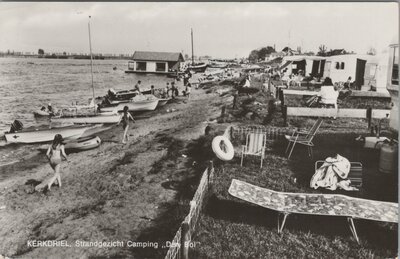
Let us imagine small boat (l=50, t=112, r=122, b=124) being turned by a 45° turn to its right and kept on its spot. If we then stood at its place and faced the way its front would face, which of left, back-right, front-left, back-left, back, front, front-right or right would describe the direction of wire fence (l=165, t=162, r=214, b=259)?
front-right

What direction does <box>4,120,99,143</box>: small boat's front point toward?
to the viewer's right

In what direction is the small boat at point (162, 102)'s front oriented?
to the viewer's right

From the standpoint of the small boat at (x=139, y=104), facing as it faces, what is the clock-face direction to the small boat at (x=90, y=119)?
the small boat at (x=90, y=119) is roughly at 4 o'clock from the small boat at (x=139, y=104).

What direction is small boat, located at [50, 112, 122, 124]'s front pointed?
to the viewer's right

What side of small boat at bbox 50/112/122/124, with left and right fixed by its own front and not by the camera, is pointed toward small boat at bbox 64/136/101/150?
right

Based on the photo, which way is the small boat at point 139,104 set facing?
to the viewer's right

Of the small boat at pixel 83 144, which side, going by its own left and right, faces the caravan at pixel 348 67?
front

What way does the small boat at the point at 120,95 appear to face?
to the viewer's right

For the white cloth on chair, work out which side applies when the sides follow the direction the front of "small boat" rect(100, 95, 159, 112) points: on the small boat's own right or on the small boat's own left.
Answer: on the small boat's own right

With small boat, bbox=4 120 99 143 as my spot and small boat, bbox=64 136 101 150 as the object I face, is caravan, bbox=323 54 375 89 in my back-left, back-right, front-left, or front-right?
front-left

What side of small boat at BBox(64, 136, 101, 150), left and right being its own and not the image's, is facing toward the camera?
right

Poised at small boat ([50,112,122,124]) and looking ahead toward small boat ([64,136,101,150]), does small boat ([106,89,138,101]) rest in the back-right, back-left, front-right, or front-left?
back-left

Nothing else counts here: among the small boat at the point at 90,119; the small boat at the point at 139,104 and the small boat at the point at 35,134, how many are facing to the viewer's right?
3

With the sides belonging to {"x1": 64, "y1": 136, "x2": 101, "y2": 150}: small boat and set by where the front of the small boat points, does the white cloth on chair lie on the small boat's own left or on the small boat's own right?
on the small boat's own right
